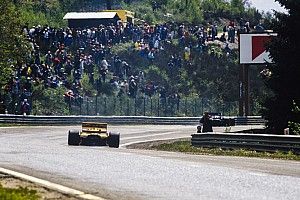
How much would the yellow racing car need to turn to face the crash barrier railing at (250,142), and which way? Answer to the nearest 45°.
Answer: approximately 135° to its right

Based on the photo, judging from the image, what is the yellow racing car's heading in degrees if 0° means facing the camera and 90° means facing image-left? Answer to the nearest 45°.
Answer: approximately 180°

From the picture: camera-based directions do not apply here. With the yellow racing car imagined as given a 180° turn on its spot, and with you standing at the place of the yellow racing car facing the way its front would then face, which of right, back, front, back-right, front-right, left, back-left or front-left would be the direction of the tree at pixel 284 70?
left
